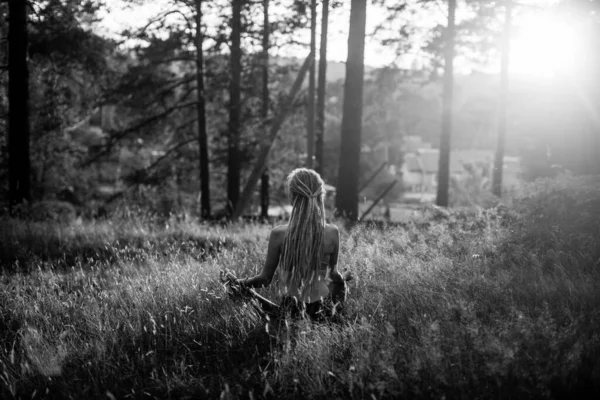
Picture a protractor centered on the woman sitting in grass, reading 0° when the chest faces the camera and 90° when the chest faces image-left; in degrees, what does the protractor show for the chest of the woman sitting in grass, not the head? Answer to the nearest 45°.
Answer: approximately 180°

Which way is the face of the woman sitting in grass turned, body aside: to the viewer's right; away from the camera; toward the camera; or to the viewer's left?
away from the camera
